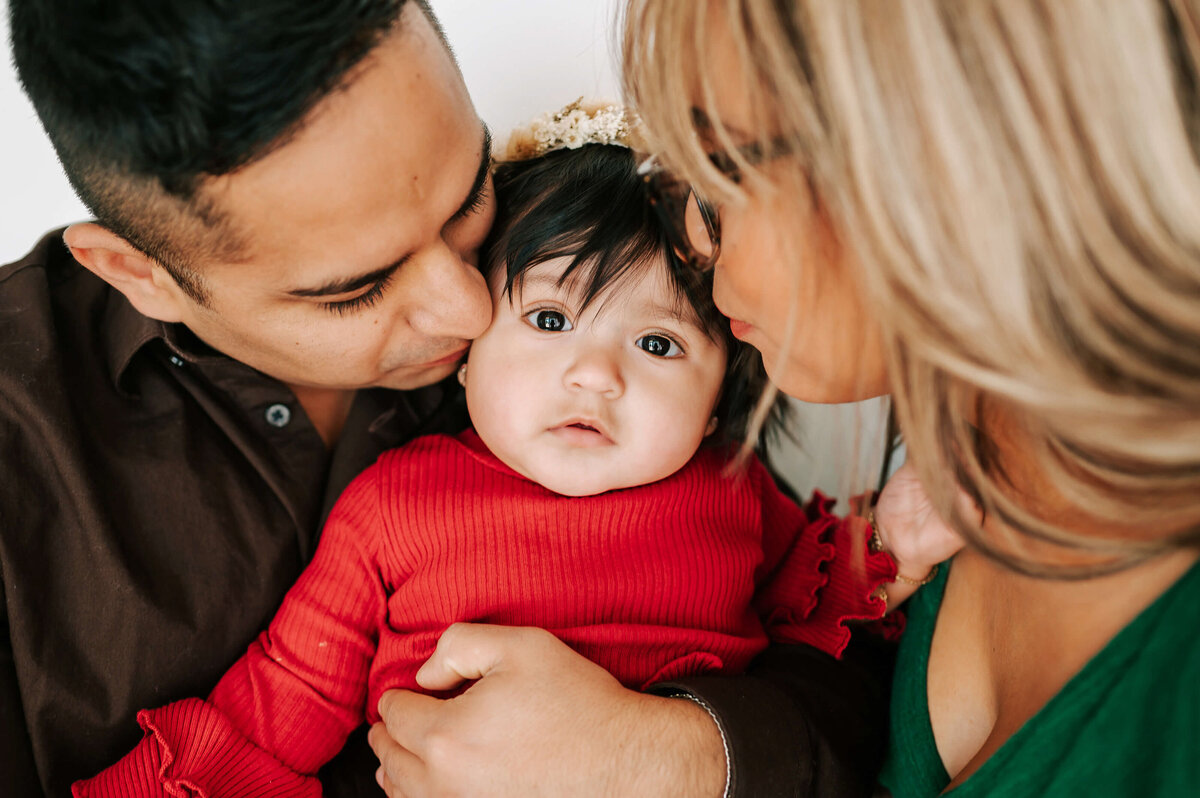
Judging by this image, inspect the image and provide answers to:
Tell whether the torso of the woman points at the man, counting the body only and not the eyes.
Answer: no

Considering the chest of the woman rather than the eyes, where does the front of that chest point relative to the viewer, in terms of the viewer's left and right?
facing the viewer and to the left of the viewer

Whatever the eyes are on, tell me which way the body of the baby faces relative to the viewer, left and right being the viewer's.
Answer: facing the viewer

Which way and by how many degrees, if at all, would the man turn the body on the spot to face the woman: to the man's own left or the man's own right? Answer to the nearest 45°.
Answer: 0° — they already face them

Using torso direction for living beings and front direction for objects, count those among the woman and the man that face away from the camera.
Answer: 0

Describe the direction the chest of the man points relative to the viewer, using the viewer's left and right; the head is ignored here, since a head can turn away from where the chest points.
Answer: facing the viewer and to the right of the viewer

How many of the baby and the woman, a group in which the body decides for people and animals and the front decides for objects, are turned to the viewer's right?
0

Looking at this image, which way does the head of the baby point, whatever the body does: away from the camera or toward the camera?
toward the camera
